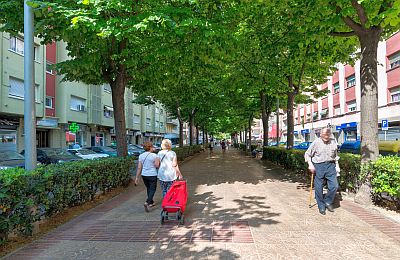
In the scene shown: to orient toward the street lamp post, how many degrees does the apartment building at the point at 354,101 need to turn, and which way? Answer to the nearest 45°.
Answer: approximately 45° to its left

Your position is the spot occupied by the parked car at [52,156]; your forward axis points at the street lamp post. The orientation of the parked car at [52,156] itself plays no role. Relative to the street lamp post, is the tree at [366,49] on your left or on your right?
left

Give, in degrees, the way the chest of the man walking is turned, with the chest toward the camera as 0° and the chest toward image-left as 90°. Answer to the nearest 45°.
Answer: approximately 0°

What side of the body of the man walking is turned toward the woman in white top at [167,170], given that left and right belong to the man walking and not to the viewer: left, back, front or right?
right
